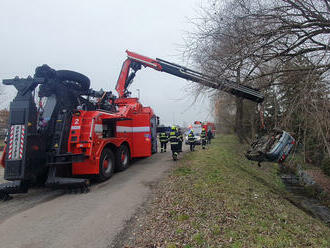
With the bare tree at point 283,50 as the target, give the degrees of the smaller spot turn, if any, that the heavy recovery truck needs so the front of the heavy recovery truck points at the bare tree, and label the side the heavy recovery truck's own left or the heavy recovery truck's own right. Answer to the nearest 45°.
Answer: approximately 45° to the heavy recovery truck's own right

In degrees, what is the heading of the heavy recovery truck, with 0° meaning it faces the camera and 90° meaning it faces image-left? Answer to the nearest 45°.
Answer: approximately 225°

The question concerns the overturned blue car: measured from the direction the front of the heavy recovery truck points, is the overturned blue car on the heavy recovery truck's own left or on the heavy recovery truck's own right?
on the heavy recovery truck's own right

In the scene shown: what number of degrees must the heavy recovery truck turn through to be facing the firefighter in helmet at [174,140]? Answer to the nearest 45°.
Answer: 0° — it already faces them
